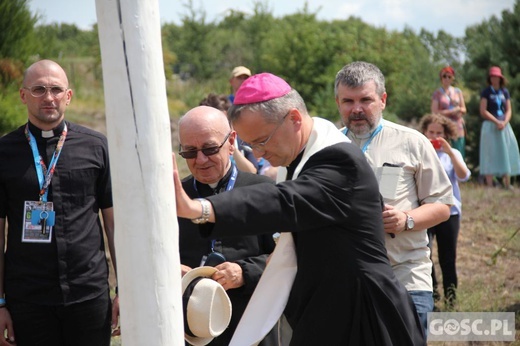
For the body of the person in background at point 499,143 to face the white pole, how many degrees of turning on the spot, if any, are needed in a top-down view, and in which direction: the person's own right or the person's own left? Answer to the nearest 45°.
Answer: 0° — they already face it

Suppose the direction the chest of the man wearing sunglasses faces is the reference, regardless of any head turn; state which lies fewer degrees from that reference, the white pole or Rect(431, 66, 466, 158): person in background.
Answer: the white pole

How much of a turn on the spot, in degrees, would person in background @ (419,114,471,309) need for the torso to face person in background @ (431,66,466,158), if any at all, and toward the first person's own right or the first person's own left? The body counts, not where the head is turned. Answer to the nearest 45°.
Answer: approximately 135° to the first person's own right

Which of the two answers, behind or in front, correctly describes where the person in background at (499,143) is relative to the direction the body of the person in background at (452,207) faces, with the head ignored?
behind

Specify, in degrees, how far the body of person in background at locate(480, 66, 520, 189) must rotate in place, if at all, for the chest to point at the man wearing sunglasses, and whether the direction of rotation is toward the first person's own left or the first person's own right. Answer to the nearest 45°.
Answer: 0° — they already face them

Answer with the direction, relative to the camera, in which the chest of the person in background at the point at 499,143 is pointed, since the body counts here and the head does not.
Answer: toward the camera

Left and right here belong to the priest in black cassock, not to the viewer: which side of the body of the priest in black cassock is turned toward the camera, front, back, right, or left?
left

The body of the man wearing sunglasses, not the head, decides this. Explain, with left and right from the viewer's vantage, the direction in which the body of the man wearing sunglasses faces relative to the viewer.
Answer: facing the viewer and to the left of the viewer

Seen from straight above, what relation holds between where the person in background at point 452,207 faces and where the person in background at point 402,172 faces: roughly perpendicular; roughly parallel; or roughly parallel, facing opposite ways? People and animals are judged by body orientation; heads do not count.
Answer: roughly parallel
